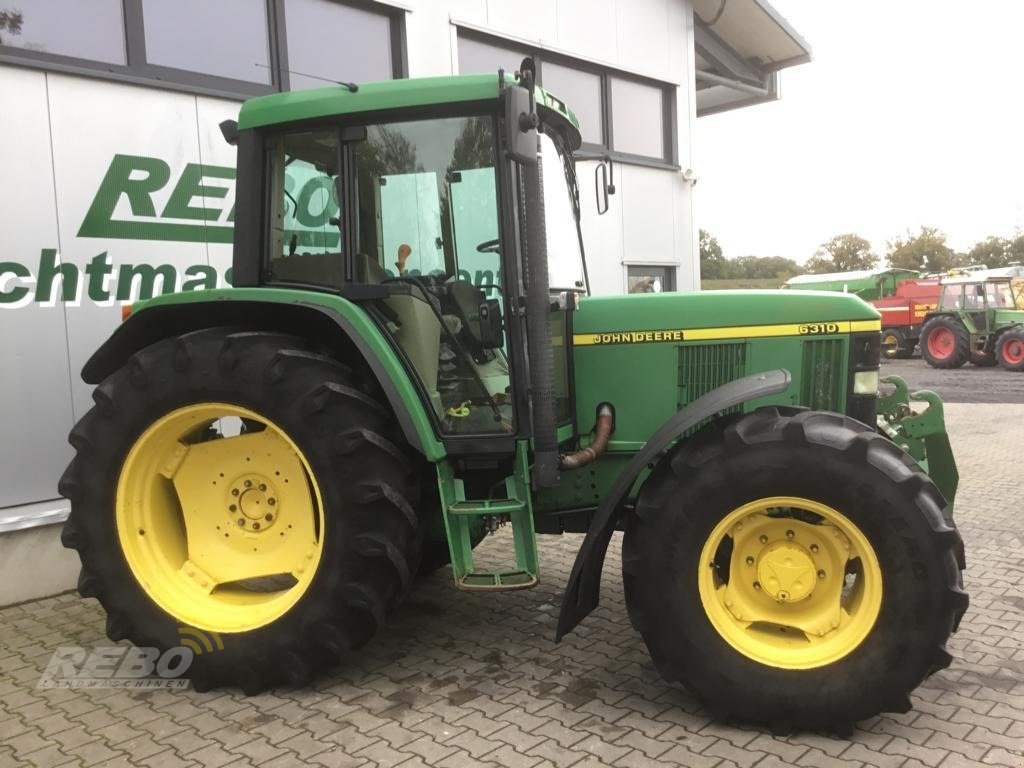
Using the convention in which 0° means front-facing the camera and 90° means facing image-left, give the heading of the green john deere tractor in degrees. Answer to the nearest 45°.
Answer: approximately 270°

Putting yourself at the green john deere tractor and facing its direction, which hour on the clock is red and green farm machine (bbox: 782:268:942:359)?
The red and green farm machine is roughly at 10 o'clock from the green john deere tractor.
